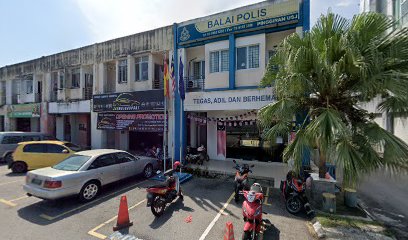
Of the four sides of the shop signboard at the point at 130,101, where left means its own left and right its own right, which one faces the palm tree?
left

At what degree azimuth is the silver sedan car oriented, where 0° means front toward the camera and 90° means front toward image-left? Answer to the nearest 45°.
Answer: approximately 225°

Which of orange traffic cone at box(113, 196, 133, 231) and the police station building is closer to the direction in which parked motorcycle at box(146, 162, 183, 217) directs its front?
the police station building

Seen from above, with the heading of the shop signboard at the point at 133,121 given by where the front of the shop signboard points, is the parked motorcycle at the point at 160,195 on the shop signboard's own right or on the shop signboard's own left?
on the shop signboard's own left

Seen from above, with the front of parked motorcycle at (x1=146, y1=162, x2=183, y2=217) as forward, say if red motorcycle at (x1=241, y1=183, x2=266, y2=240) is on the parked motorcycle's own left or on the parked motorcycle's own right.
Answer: on the parked motorcycle's own right

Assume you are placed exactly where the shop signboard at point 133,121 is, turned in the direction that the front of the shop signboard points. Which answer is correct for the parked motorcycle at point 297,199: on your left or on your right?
on your left

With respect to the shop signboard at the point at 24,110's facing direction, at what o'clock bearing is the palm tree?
The palm tree is roughly at 10 o'clock from the shop signboard.
